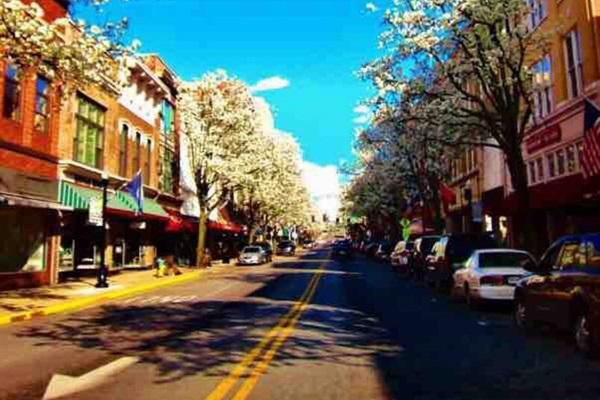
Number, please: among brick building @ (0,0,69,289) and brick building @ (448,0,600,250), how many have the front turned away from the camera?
0

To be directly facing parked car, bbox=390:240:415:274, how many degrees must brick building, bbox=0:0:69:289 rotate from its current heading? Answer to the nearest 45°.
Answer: approximately 45° to its left

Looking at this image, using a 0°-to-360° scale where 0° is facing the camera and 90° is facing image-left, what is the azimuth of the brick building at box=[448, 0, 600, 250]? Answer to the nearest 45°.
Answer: approximately 45°

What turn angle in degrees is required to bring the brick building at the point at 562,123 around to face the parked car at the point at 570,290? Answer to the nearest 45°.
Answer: approximately 45° to its left

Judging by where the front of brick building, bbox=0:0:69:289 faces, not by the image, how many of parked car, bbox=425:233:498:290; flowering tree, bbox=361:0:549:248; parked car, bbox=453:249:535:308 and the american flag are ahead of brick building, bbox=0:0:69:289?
4

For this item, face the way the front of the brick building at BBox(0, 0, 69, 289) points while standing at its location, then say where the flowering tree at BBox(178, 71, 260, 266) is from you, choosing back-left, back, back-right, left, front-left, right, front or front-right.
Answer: left

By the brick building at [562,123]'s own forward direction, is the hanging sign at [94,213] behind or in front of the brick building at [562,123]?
in front

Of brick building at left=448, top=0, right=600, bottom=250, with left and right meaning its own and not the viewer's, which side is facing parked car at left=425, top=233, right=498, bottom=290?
front

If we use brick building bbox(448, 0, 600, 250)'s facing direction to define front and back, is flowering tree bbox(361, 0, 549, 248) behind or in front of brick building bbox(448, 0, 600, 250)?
in front

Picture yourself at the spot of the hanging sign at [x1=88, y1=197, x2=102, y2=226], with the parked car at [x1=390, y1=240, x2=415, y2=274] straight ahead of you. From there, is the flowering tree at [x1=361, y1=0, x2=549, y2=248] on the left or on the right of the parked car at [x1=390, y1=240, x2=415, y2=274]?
right

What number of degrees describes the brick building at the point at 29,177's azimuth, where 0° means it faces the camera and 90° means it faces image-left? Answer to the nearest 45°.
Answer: approximately 315°
